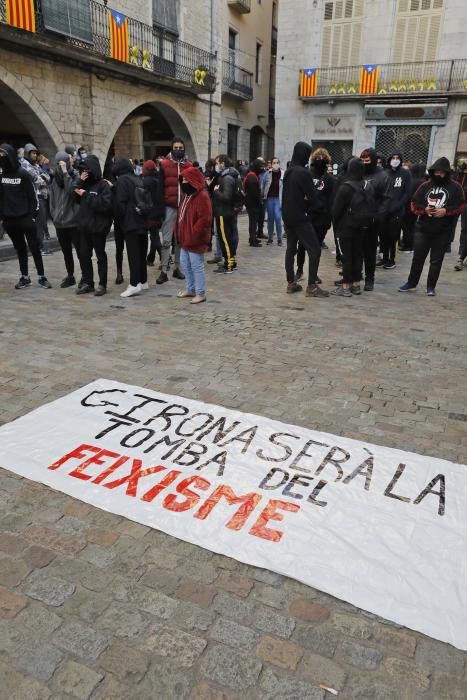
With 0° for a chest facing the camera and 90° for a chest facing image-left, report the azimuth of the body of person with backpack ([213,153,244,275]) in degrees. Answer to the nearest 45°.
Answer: approximately 90°

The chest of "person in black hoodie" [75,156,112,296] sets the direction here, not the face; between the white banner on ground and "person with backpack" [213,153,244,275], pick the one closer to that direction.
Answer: the white banner on ground

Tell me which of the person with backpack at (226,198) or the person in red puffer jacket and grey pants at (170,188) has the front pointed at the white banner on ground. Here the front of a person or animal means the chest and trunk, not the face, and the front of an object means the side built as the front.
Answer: the person in red puffer jacket and grey pants

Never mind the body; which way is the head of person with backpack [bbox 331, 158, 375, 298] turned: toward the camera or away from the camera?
away from the camera

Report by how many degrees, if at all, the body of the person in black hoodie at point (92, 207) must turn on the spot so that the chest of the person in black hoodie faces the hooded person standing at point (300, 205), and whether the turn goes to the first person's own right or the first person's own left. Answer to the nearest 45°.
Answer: approximately 135° to the first person's own left

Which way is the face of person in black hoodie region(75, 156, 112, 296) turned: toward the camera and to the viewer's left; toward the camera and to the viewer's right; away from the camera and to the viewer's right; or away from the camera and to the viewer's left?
toward the camera and to the viewer's left

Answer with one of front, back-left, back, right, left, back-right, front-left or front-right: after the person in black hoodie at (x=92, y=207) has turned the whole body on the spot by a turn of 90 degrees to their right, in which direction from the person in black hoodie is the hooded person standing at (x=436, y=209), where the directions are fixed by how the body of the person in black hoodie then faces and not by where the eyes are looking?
back-right

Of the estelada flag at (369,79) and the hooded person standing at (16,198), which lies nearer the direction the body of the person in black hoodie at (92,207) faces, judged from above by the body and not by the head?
the hooded person standing

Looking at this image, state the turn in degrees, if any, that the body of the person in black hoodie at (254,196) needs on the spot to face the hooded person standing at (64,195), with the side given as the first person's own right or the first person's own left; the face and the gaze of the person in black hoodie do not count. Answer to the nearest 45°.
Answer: approximately 135° to the first person's own right

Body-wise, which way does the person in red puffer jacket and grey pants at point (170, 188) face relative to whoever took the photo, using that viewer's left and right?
facing the viewer

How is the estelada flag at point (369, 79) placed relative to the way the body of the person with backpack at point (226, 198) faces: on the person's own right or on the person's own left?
on the person's own right

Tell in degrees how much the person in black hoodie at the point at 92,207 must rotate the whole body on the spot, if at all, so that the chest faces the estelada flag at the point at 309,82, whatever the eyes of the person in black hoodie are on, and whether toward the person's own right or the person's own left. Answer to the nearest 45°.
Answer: approximately 180°
